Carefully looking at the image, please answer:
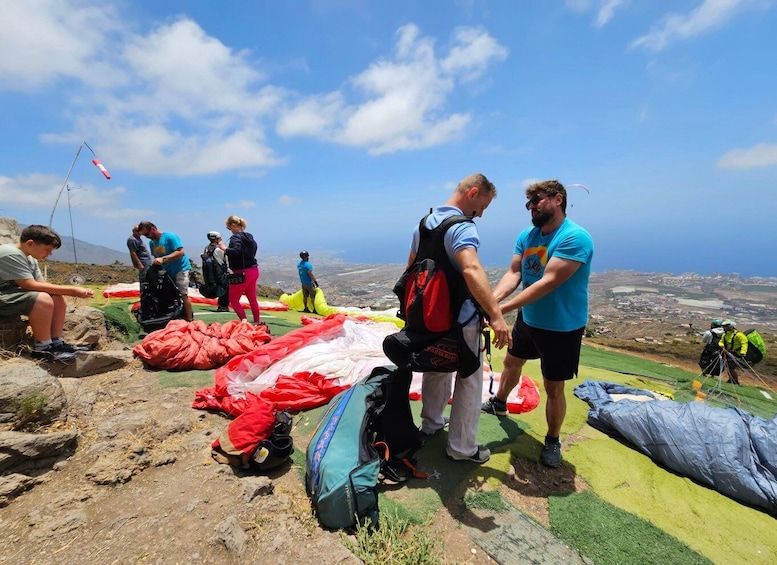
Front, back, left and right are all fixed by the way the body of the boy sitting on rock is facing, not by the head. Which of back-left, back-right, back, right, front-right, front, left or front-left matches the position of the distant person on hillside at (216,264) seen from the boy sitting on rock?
front-left

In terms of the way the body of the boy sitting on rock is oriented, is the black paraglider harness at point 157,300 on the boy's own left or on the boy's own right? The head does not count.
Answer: on the boy's own left

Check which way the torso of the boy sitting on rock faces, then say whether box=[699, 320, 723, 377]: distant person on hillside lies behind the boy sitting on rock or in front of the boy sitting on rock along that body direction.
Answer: in front

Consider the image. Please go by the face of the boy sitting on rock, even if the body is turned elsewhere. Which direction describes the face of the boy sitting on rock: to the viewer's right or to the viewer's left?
to the viewer's right

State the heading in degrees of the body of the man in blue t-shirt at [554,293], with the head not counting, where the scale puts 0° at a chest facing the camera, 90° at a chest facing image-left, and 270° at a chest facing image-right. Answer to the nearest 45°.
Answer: approximately 45°

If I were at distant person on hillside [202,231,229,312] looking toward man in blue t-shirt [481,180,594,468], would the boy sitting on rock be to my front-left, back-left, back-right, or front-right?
front-right

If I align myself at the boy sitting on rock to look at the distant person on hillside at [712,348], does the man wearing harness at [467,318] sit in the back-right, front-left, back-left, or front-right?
front-right

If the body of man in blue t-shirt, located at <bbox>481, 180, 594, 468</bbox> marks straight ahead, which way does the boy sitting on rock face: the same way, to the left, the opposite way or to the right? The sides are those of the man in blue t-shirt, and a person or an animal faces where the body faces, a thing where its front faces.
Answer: the opposite way

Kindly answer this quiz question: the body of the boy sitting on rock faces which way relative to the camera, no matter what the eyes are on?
to the viewer's right

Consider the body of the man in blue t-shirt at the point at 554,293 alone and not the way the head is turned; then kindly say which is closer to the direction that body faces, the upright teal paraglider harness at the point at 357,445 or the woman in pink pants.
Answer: the upright teal paraglider harness

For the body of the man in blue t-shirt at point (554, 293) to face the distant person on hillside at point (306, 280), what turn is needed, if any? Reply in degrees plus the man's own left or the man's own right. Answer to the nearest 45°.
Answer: approximately 90° to the man's own right

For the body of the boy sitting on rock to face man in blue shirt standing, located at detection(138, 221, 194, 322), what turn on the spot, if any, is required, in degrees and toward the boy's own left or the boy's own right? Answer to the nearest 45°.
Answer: approximately 45° to the boy's own left

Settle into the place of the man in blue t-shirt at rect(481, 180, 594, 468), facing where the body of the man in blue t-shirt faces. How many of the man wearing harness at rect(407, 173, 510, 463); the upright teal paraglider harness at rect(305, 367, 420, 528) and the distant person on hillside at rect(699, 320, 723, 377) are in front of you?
2
